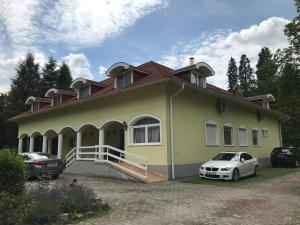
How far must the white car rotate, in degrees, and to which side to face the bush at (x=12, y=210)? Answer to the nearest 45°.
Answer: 0° — it already faces it

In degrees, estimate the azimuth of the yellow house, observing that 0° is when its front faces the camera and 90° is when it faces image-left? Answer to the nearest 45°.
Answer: approximately 45°

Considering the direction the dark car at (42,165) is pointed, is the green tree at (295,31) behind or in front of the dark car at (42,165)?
behind

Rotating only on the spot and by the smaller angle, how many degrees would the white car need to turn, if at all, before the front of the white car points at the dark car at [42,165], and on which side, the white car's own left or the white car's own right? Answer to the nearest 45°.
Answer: approximately 45° to the white car's own right

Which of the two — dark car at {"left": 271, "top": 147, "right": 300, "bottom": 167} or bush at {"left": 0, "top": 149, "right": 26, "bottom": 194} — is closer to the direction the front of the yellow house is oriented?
the bush

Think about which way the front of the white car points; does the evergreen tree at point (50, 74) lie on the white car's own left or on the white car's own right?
on the white car's own right

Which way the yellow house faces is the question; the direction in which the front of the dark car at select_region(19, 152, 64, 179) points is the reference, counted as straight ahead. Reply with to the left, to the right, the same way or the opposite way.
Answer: to the left

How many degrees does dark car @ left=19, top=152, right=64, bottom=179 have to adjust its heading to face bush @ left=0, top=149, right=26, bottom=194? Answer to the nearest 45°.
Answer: approximately 135° to its left

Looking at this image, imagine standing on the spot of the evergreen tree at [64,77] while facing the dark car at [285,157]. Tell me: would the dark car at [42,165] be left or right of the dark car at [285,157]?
right

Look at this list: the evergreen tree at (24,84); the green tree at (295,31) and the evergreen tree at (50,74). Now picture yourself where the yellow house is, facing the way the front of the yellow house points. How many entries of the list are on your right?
2

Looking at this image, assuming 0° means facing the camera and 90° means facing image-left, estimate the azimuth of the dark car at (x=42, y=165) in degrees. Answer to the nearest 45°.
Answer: approximately 135°

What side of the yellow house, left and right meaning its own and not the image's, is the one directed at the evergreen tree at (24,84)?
right

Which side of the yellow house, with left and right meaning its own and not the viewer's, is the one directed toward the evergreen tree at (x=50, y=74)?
right
